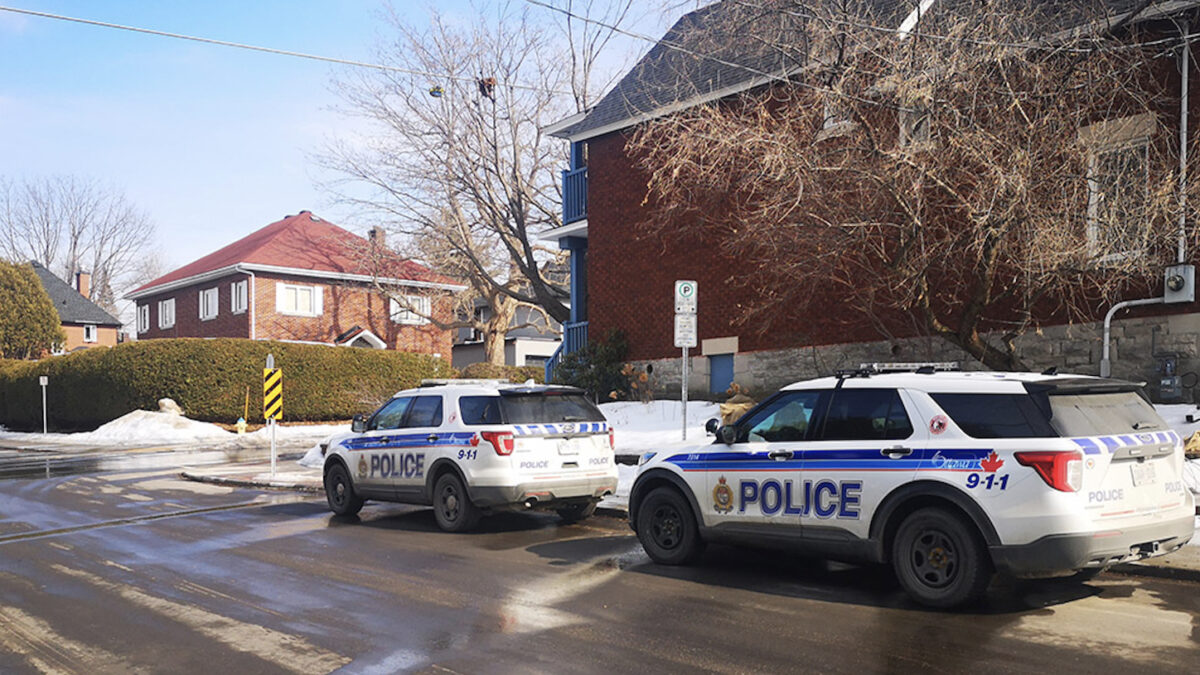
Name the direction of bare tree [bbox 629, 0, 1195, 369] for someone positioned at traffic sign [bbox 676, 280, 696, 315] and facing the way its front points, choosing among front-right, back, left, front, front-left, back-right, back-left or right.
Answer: left

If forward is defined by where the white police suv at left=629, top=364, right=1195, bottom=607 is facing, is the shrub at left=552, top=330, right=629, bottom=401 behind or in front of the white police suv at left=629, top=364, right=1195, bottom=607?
in front

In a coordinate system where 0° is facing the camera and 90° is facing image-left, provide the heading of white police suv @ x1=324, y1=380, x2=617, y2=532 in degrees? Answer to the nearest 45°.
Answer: approximately 135°

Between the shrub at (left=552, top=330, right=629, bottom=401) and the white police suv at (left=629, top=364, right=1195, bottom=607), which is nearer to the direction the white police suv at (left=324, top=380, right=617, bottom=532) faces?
the shrub

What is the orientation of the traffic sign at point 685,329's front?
toward the camera

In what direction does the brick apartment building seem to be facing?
to the viewer's left

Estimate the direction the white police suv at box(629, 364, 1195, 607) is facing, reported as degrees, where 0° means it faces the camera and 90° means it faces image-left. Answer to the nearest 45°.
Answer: approximately 135°

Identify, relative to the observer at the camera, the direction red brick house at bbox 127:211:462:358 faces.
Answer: facing the viewer and to the right of the viewer

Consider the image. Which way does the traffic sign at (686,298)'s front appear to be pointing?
toward the camera

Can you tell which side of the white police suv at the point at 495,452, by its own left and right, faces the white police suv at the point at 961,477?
back
